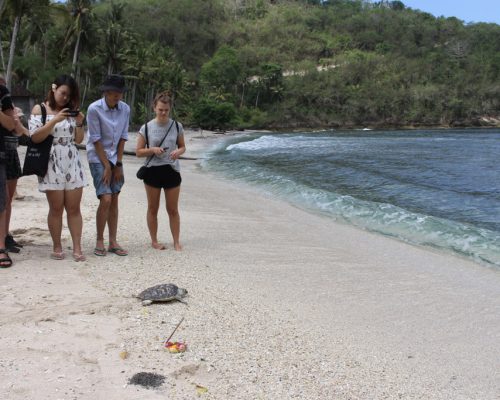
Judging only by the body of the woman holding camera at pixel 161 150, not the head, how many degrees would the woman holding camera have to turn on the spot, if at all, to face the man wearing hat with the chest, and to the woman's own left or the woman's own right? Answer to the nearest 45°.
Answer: approximately 45° to the woman's own right

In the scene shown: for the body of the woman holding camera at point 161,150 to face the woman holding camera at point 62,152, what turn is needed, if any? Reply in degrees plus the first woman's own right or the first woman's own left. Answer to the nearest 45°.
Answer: approximately 45° to the first woman's own right

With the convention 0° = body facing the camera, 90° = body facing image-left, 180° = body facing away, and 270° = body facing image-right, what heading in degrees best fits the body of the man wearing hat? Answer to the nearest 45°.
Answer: approximately 315°

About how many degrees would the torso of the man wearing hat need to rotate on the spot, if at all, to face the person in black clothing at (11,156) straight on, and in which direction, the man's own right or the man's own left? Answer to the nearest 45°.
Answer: approximately 135° to the man's own right

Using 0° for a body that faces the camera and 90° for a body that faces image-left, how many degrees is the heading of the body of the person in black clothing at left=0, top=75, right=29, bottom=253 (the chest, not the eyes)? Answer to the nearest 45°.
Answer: approximately 315°

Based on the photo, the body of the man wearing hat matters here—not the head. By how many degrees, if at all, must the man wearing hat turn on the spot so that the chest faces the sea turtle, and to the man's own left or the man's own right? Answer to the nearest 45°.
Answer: approximately 45° to the man's own right

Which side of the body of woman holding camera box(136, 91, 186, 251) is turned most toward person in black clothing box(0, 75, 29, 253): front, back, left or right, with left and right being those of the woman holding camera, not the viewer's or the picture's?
right

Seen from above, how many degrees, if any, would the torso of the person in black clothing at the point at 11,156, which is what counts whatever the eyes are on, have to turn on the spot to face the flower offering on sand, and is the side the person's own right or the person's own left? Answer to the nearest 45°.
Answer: approximately 45° to the person's own right
